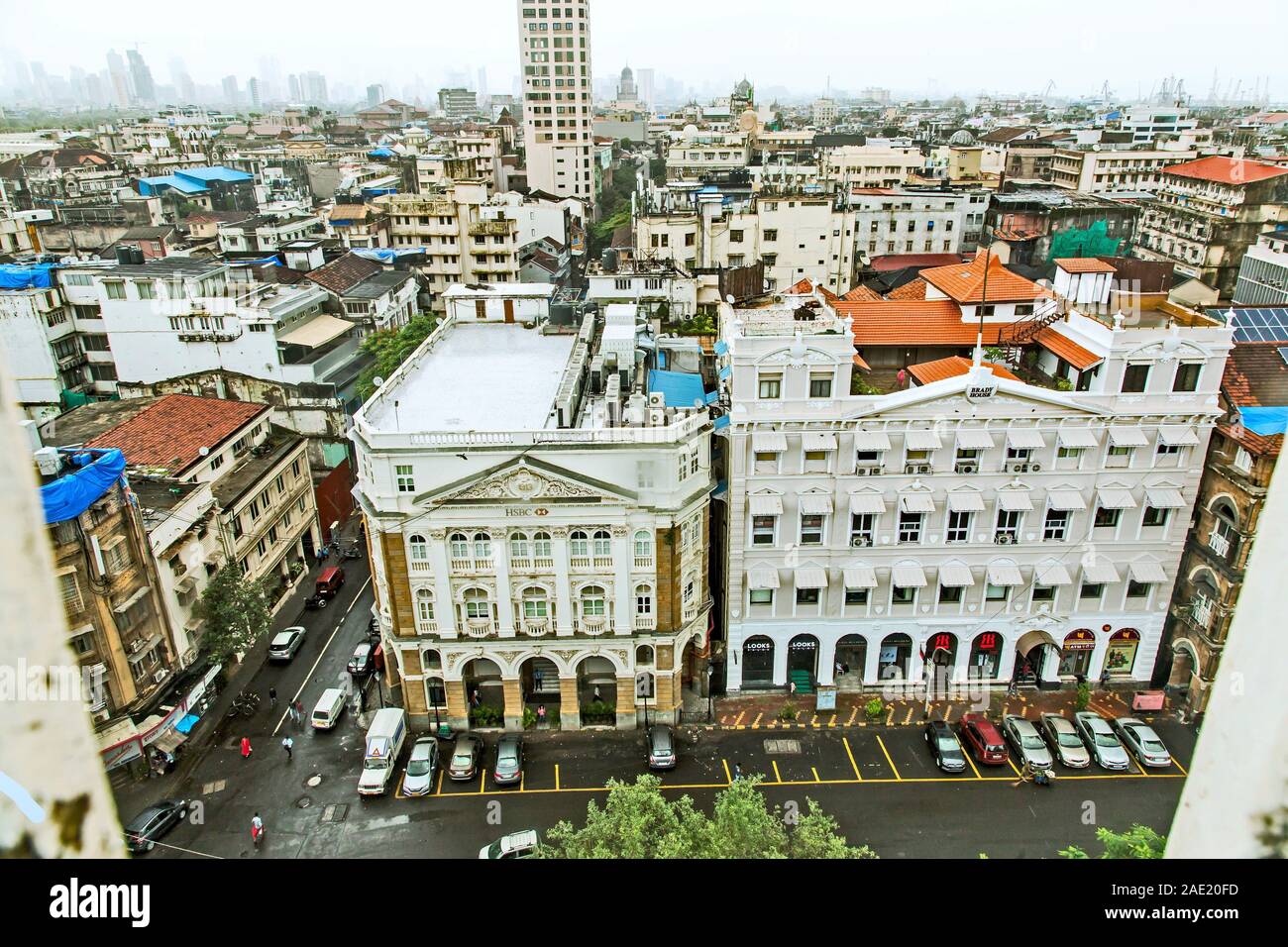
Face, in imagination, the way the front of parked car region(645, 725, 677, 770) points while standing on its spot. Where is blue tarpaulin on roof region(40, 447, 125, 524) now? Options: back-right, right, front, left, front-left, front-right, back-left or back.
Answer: left

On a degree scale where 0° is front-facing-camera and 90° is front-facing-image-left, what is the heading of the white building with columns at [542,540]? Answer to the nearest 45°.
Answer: approximately 0°

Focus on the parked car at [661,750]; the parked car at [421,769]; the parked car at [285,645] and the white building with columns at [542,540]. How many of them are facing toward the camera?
2

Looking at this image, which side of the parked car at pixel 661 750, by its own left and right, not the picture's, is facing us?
back

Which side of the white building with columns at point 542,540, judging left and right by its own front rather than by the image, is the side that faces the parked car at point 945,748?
left

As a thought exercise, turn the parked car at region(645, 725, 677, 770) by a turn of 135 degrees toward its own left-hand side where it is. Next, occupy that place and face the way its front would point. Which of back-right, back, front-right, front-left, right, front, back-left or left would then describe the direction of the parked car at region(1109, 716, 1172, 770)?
back-left

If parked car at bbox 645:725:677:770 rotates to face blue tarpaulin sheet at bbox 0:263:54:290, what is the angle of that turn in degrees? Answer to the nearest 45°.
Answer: approximately 45° to its left
